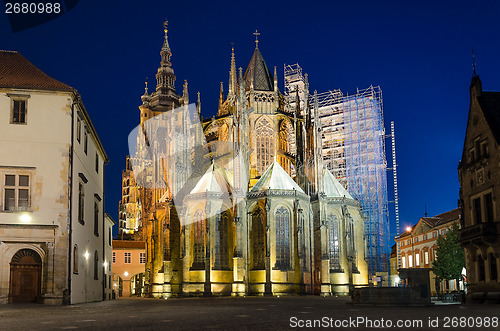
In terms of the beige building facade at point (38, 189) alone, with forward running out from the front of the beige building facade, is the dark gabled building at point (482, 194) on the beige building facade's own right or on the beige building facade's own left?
on the beige building facade's own left

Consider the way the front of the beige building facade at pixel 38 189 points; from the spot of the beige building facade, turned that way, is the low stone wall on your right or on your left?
on your left

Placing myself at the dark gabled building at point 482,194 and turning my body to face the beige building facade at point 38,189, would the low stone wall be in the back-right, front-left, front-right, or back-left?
front-left

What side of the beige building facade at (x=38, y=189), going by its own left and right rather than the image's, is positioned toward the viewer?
front
